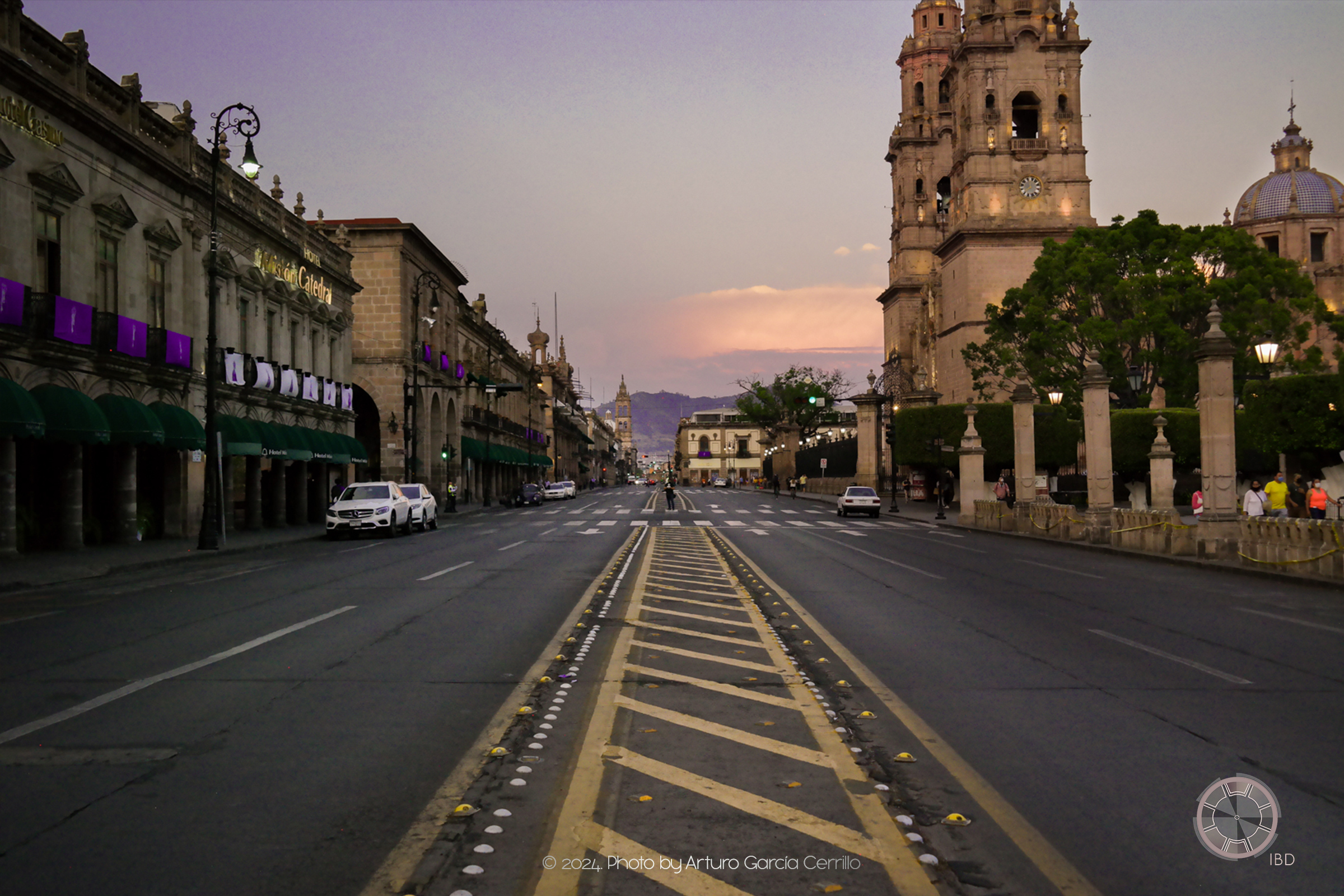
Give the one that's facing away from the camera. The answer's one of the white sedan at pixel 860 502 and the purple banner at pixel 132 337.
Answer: the white sedan

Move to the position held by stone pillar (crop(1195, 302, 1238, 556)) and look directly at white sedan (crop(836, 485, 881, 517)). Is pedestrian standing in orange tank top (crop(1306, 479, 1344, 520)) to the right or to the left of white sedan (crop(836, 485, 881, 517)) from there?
right

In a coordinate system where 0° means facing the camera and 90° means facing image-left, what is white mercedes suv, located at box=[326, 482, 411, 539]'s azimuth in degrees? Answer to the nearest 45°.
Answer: approximately 45°

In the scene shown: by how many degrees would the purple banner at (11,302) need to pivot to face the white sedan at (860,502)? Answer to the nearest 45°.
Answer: approximately 45° to its left

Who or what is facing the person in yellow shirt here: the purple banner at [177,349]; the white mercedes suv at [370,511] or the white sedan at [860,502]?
the purple banner

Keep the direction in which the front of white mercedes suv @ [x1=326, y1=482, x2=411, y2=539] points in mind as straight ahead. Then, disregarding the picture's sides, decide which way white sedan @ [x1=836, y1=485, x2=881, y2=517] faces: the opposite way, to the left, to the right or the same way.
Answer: the opposite way

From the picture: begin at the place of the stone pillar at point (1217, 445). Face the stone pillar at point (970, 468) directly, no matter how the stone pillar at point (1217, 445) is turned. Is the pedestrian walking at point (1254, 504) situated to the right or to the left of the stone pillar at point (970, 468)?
right

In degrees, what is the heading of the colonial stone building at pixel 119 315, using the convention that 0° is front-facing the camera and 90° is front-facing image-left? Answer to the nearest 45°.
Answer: approximately 315°

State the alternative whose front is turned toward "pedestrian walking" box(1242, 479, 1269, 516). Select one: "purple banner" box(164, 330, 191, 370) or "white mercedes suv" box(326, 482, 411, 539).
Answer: the purple banner

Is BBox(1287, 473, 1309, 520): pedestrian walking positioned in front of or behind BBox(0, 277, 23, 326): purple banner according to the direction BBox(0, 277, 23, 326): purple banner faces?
in front

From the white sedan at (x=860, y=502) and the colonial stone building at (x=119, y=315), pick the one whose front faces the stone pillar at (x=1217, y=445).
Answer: the colonial stone building

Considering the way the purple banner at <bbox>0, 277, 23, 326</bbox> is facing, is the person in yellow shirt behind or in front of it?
in front

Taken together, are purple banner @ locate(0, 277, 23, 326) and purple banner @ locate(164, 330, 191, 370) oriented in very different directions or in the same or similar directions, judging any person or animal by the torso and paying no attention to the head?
same or similar directions

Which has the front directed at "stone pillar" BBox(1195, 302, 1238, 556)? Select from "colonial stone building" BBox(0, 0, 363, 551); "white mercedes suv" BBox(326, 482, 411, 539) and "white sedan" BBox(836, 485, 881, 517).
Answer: the colonial stone building

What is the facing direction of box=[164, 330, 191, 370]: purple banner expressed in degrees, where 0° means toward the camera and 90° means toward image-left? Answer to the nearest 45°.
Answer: approximately 315°

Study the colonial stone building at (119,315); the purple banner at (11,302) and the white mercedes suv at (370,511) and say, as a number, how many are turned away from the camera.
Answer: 0

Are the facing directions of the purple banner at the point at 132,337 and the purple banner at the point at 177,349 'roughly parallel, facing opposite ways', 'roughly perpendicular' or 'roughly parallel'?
roughly parallel

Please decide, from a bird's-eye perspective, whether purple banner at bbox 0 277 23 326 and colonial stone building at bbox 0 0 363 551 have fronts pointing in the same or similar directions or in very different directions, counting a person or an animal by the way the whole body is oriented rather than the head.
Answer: same or similar directions

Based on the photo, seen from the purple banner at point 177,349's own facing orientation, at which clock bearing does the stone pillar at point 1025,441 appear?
The stone pillar is roughly at 11 o'clock from the purple banner.
